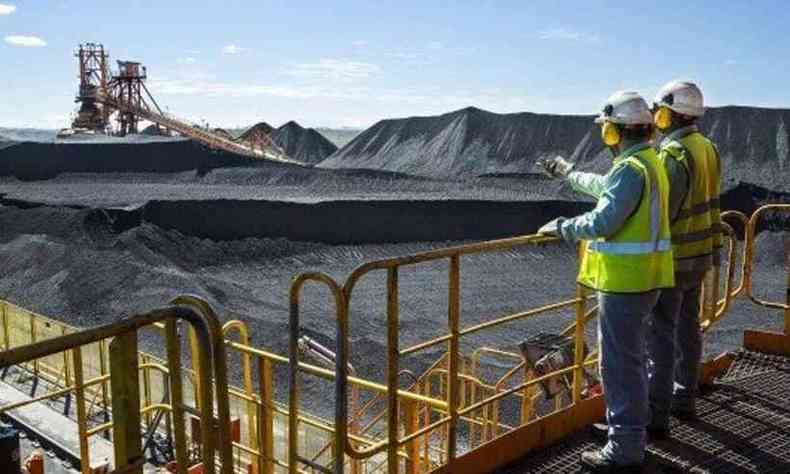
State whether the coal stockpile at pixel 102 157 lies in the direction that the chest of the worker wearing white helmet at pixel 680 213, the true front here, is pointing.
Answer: yes

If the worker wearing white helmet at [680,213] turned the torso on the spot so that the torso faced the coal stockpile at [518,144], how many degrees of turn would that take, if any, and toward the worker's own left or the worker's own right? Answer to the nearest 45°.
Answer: approximately 45° to the worker's own right

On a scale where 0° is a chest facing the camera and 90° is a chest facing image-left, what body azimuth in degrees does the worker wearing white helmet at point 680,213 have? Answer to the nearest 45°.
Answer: approximately 135°

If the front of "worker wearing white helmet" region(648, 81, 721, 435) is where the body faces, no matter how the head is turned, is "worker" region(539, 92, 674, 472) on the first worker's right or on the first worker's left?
on the first worker's left

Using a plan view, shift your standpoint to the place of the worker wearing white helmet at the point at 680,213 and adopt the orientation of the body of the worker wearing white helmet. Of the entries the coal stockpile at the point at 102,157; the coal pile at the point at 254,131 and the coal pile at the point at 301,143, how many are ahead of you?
3

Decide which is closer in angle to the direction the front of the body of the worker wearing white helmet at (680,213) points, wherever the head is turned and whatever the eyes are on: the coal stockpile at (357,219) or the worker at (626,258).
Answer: the coal stockpile

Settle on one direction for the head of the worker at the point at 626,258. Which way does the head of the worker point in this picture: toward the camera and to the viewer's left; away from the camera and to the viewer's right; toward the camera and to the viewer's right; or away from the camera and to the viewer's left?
away from the camera and to the viewer's left
